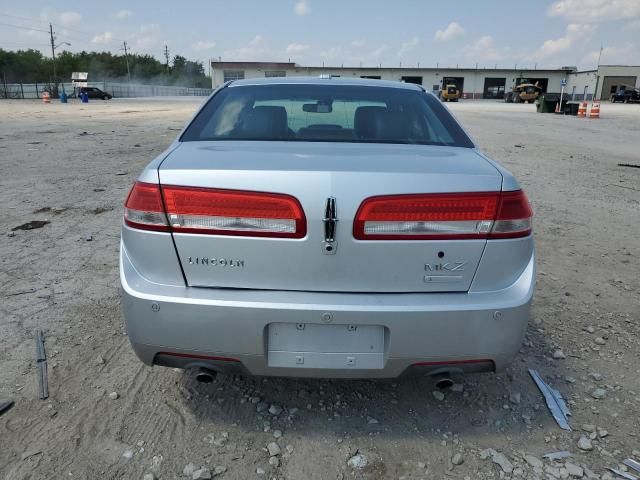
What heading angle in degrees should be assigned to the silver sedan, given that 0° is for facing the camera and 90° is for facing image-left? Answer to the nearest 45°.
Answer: approximately 180°
